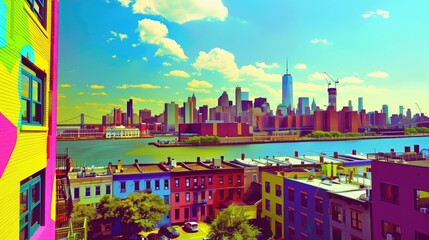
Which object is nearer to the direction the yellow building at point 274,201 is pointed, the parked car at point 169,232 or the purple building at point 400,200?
the parked car

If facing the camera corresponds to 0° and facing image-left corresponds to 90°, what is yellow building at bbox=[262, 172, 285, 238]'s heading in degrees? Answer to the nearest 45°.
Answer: approximately 45°

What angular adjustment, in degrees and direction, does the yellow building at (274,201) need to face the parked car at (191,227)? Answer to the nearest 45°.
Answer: approximately 45° to its right

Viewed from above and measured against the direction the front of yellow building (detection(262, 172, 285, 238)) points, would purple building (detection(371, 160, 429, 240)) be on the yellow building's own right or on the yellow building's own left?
on the yellow building's own left

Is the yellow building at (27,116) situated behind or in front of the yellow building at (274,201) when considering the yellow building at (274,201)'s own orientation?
in front

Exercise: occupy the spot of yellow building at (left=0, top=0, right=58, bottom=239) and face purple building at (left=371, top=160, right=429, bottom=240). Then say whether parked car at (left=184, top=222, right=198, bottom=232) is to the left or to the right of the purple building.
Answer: left

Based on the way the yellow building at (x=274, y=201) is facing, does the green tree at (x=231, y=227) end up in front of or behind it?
in front
